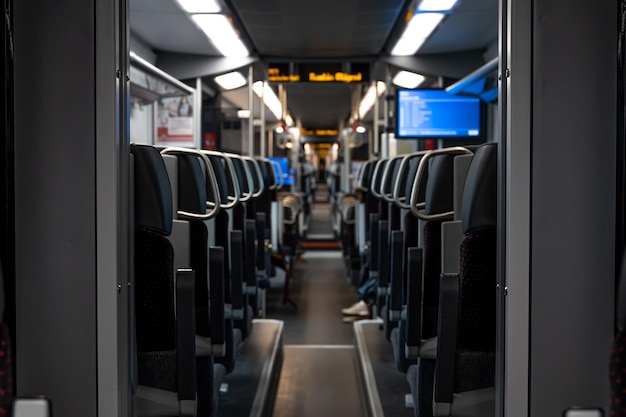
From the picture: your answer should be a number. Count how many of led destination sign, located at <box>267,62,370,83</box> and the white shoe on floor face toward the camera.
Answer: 1

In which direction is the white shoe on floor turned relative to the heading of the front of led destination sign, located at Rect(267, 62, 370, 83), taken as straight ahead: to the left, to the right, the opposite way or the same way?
to the right

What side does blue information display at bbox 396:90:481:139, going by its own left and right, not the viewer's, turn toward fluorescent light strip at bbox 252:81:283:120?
back

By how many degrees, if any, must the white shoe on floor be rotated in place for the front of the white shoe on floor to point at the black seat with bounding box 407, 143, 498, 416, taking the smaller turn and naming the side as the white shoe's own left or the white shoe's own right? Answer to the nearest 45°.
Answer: approximately 90° to the white shoe's own left

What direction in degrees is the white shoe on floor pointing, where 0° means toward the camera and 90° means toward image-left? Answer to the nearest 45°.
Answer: approximately 90°

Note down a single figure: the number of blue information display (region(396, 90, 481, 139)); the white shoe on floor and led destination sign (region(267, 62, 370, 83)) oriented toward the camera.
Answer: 2

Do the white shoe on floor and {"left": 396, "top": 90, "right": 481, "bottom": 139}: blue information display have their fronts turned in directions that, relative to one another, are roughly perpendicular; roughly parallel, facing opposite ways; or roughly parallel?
roughly perpendicular

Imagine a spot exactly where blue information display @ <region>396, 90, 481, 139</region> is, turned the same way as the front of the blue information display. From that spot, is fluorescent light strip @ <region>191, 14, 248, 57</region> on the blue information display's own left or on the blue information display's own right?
on the blue information display's own right

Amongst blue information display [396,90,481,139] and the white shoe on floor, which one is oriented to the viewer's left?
the white shoe on floor

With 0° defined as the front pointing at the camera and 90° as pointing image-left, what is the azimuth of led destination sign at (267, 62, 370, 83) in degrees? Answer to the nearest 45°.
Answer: approximately 0°

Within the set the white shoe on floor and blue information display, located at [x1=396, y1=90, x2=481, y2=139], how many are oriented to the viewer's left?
1
